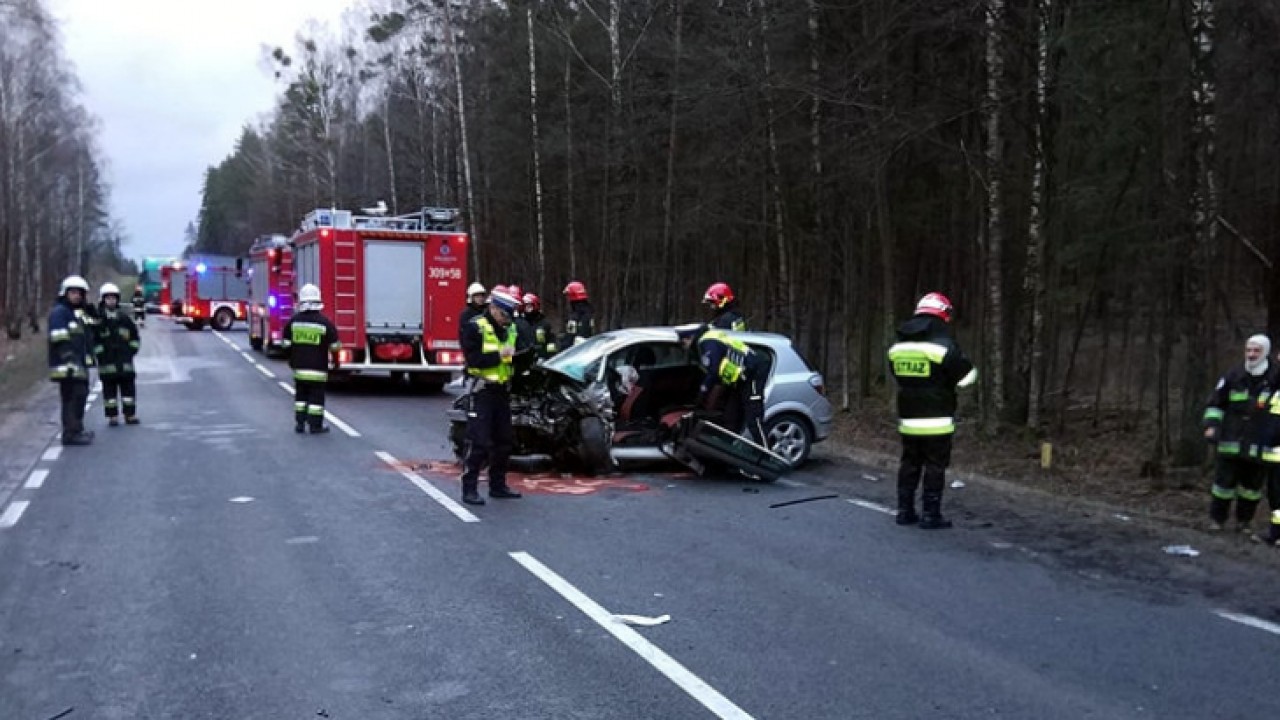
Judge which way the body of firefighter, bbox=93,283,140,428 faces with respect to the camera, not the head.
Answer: toward the camera

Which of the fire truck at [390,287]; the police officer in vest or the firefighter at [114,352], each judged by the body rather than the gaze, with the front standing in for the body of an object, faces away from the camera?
the fire truck

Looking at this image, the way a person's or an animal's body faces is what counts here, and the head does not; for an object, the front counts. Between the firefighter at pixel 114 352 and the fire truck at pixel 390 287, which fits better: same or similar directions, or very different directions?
very different directions

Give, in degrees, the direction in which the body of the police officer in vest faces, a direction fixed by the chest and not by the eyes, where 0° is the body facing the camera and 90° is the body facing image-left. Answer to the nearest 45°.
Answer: approximately 315°

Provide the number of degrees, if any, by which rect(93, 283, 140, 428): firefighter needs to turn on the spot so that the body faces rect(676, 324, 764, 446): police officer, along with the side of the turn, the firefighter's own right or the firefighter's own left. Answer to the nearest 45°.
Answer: approximately 45° to the firefighter's own left

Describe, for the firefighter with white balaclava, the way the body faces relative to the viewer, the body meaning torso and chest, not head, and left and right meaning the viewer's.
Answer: facing the viewer

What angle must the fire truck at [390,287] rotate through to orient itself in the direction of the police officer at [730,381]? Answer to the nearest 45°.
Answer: approximately 180°
